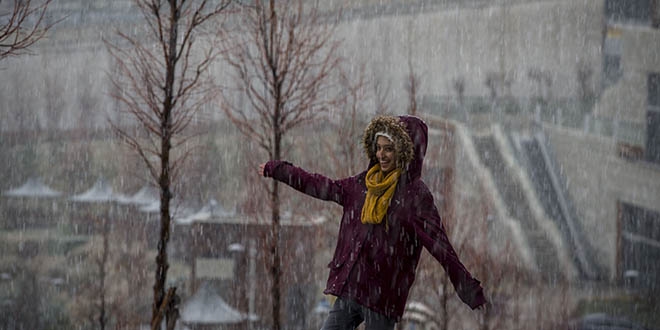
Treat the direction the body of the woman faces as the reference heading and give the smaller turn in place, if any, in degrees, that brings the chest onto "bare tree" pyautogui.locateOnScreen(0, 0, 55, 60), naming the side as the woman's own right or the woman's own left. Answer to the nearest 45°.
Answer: approximately 90° to the woman's own right

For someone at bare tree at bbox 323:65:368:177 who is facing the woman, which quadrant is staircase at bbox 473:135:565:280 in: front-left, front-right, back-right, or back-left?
back-left

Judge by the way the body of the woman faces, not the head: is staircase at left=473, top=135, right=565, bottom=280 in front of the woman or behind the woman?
behind

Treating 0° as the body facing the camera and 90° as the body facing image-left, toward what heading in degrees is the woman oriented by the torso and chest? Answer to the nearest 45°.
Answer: approximately 45°

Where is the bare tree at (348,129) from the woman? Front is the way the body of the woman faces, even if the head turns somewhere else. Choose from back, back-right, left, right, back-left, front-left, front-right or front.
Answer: back-right
